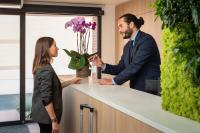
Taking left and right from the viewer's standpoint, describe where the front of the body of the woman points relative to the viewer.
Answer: facing to the right of the viewer

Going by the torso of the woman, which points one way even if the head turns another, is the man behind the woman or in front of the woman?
in front

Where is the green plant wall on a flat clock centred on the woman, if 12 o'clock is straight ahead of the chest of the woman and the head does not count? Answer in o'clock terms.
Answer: The green plant wall is roughly at 2 o'clock from the woman.

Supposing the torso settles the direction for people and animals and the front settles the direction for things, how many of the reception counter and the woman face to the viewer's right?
1

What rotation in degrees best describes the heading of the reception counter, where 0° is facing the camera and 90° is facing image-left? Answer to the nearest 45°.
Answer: approximately 45°

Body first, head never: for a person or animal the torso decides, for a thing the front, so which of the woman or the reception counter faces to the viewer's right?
the woman

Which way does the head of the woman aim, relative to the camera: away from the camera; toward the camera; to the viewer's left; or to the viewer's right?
to the viewer's right

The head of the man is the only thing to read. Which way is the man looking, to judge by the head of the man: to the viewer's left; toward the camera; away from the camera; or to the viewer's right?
to the viewer's left
